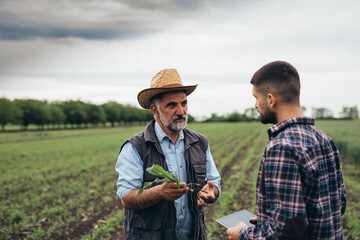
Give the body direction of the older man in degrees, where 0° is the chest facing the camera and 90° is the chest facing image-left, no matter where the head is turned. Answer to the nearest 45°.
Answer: approximately 315°
